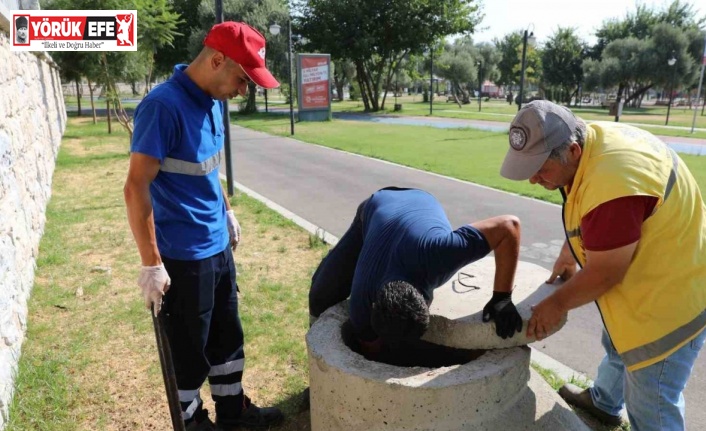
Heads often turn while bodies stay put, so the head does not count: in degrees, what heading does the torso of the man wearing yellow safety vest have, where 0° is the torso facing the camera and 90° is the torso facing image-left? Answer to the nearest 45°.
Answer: approximately 90°

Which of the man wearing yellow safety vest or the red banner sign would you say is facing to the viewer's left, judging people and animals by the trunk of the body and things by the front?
the man wearing yellow safety vest

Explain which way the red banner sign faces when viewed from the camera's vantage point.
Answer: facing the viewer

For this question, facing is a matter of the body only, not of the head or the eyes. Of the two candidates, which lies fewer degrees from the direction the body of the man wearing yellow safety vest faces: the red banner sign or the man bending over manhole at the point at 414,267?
the man bending over manhole

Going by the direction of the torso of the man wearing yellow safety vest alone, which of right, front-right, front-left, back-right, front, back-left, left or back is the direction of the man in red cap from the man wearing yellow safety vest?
front

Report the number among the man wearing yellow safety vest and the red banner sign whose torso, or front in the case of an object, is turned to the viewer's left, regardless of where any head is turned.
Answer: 1

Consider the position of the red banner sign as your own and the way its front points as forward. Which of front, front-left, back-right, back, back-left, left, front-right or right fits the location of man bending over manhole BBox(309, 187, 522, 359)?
front

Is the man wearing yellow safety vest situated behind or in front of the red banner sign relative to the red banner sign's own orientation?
in front

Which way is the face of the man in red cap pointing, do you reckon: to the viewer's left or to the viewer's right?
to the viewer's right

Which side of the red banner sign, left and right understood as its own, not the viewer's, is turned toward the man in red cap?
front

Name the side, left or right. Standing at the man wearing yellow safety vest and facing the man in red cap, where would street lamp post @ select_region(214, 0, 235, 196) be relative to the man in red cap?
right
